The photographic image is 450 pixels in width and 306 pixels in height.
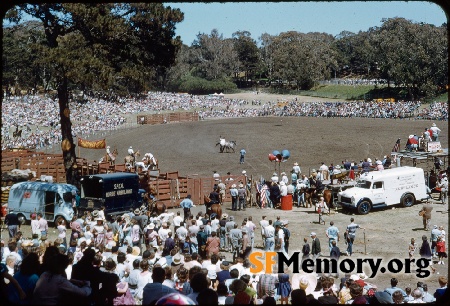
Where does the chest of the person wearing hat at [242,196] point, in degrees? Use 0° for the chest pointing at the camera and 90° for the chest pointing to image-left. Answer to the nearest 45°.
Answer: approximately 180°

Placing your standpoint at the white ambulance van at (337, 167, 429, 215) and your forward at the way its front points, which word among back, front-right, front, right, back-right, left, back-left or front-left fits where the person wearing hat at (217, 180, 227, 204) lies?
front-right

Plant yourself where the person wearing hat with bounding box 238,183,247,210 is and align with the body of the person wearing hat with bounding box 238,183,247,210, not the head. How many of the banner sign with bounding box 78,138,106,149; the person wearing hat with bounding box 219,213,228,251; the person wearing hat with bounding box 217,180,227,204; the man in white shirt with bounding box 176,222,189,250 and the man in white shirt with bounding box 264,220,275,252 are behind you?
3

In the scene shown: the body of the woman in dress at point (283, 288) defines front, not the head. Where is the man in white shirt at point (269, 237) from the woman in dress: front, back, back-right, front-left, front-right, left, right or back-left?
front

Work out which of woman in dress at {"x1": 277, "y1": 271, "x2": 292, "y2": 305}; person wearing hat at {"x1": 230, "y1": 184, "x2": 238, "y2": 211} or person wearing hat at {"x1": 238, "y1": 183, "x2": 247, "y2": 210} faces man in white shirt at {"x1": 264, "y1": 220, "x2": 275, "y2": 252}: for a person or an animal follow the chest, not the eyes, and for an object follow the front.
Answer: the woman in dress

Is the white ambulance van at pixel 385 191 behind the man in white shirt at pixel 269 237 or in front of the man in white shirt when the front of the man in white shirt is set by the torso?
in front

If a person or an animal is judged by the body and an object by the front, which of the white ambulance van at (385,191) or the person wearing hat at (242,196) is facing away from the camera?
the person wearing hat

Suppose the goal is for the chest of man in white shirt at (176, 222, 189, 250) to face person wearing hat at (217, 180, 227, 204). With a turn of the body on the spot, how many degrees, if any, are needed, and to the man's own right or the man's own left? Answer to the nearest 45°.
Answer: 0° — they already face them

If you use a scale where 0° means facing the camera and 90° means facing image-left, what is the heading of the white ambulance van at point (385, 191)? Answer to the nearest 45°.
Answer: approximately 45°

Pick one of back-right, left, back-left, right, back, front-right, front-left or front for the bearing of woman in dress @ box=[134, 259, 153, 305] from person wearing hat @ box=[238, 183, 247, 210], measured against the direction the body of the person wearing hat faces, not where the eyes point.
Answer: back

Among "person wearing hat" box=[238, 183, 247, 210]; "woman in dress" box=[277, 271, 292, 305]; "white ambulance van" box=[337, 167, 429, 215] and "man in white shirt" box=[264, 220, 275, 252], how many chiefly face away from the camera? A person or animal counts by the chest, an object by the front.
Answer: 3

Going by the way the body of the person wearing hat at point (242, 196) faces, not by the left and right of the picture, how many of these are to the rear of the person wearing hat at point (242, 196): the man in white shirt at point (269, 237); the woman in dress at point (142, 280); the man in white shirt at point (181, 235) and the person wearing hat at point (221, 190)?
3

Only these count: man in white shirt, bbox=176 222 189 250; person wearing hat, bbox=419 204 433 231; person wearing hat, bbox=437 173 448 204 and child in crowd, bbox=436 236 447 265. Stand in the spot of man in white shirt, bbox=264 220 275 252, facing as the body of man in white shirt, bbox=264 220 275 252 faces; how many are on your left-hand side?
1

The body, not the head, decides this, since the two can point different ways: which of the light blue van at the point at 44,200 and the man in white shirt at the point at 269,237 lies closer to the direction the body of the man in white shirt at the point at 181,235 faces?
the light blue van

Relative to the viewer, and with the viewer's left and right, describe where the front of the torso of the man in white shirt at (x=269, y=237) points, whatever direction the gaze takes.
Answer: facing away from the viewer

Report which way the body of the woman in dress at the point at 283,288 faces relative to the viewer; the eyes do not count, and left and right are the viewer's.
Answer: facing away from the viewer

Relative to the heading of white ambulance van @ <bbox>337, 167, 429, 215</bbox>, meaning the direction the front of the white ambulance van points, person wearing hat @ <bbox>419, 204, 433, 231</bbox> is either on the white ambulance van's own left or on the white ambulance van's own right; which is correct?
on the white ambulance van's own left
